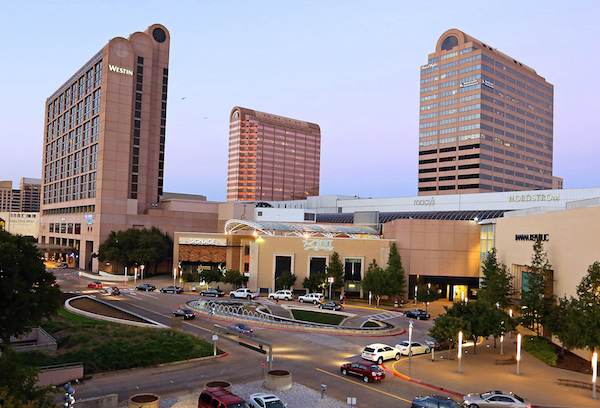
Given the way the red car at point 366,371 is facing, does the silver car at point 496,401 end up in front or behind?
behind
